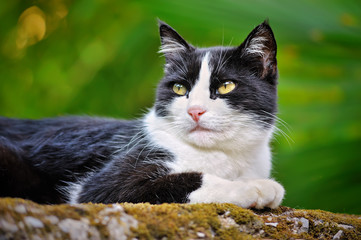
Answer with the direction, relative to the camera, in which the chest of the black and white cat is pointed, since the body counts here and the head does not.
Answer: to the viewer's right
